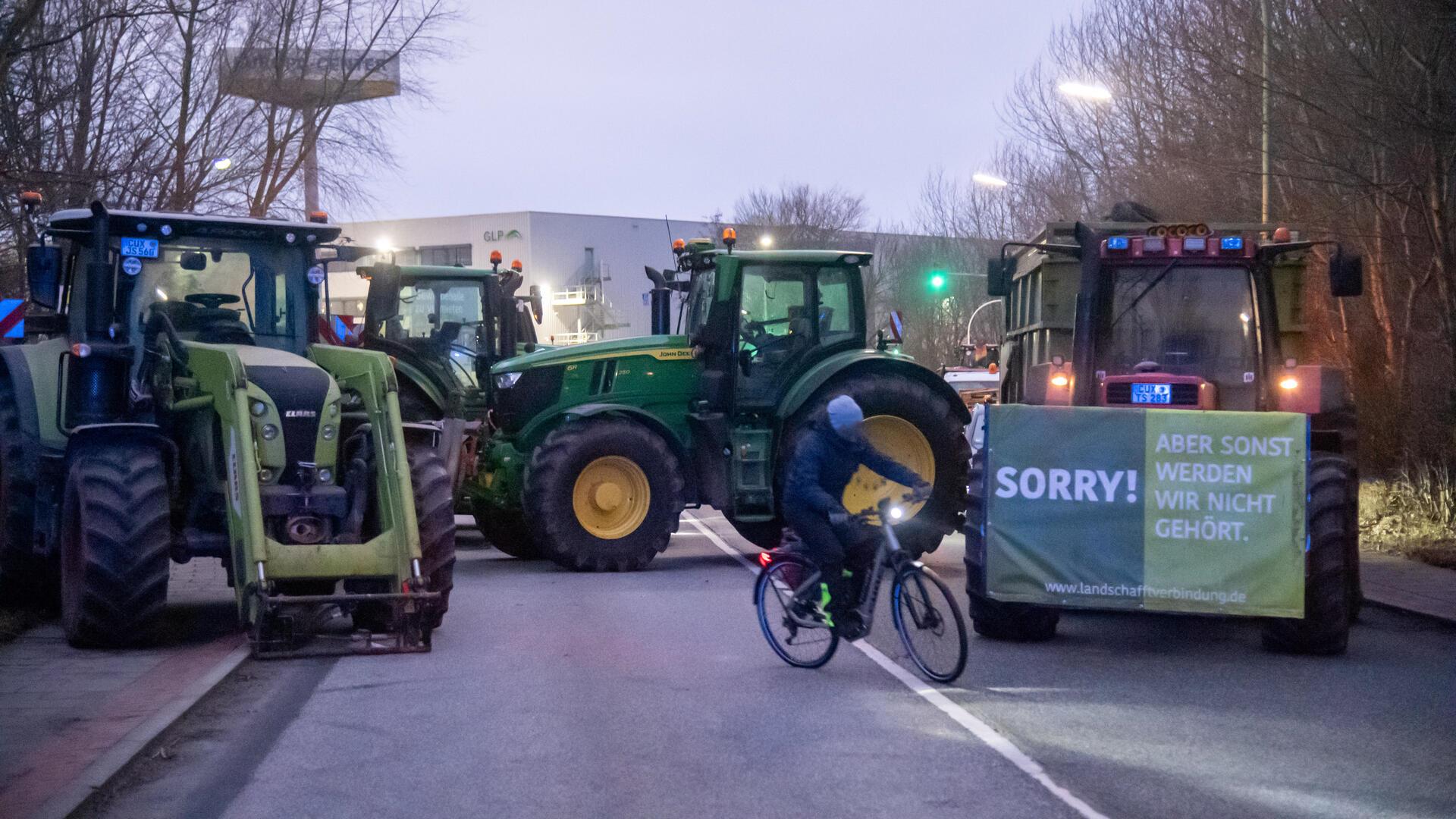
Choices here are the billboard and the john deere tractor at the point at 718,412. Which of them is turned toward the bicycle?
the billboard

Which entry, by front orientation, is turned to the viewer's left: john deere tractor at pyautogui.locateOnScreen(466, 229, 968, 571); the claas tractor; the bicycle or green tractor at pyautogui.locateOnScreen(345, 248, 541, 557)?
the john deere tractor

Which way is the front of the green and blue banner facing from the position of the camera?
facing the viewer

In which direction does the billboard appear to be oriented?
toward the camera

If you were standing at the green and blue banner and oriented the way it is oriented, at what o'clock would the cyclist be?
The cyclist is roughly at 2 o'clock from the green and blue banner.

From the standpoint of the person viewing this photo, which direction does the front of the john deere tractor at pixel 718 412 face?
facing to the left of the viewer

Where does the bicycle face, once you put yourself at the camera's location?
facing the viewer and to the right of the viewer

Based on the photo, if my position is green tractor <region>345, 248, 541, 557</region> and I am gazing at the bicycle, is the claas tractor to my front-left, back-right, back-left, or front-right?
front-right

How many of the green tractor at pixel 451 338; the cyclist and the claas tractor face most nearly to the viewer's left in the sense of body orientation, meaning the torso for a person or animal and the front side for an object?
0

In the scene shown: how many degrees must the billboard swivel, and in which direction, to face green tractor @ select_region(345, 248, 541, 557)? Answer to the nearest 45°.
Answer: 0° — it already faces it

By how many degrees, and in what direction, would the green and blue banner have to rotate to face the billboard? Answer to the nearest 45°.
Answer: approximately 135° to its right

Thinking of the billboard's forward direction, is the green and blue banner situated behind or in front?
in front
